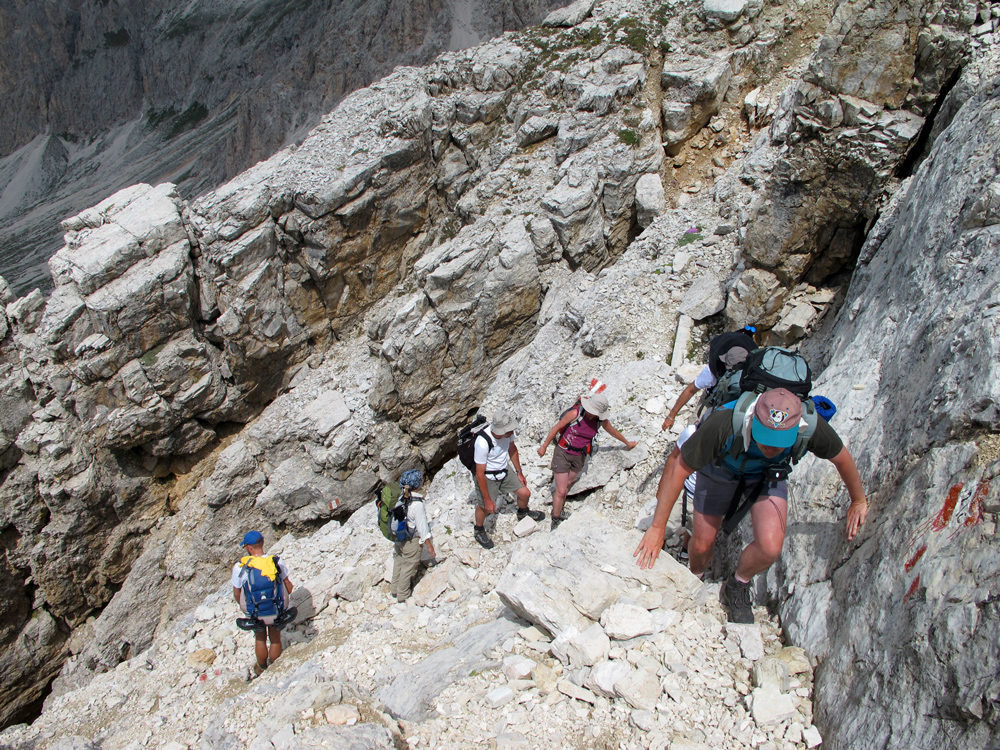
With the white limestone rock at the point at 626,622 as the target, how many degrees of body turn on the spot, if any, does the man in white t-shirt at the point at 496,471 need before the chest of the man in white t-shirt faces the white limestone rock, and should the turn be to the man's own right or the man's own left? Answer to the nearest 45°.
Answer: approximately 45° to the man's own right

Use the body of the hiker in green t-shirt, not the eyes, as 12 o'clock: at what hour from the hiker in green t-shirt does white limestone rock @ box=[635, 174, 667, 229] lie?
The white limestone rock is roughly at 6 o'clock from the hiker in green t-shirt.

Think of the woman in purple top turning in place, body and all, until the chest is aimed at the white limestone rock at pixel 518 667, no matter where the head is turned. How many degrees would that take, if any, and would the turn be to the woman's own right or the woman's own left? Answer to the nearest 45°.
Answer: approximately 45° to the woman's own right

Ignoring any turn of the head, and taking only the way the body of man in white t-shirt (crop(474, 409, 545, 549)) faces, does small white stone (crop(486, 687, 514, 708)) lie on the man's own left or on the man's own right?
on the man's own right

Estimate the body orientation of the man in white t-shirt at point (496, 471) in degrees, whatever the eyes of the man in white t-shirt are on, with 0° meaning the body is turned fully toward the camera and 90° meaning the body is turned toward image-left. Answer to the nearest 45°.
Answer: approximately 315°

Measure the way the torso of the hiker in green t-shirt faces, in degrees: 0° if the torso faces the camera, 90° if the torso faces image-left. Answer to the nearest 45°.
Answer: approximately 0°

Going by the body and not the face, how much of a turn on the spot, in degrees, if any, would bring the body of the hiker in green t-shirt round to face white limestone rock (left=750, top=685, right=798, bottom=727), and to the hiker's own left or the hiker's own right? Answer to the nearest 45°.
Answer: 0° — they already face it
